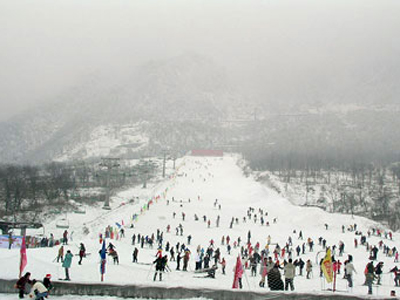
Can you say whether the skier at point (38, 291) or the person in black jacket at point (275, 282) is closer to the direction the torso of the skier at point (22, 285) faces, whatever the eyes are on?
the person in black jacket

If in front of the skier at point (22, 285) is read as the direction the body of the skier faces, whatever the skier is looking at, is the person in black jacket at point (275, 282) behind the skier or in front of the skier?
in front

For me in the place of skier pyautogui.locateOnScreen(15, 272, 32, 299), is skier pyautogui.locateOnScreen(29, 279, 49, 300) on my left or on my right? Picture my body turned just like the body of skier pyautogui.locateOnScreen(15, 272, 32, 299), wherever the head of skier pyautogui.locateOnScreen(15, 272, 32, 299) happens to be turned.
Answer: on my right

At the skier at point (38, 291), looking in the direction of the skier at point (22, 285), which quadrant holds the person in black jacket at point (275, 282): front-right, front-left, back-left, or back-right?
back-right
